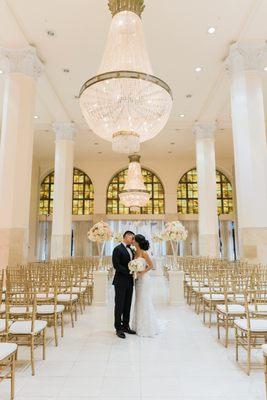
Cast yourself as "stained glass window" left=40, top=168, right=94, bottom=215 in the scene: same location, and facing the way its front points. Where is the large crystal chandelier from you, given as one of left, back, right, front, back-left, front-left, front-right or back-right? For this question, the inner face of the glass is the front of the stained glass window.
front

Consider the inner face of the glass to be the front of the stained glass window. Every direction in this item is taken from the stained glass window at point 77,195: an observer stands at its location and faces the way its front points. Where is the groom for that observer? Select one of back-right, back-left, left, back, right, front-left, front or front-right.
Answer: front

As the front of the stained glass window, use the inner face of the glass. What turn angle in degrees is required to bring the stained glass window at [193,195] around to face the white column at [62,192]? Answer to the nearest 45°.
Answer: approximately 45° to its right

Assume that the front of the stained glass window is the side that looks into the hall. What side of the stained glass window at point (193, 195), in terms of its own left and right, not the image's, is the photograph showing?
front

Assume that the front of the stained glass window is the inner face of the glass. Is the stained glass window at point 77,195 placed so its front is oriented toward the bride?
yes

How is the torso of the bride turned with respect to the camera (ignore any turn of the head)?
to the viewer's left

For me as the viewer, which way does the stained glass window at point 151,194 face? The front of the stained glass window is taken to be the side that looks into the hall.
facing the viewer

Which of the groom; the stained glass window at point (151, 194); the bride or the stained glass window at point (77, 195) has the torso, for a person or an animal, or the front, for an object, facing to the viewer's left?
the bride

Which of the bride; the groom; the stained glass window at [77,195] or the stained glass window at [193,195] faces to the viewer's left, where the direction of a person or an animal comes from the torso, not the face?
the bride

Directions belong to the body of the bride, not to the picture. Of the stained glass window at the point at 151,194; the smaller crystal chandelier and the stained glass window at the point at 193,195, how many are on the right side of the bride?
3

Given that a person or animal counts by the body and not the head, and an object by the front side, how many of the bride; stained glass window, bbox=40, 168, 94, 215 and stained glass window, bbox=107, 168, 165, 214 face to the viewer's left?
1

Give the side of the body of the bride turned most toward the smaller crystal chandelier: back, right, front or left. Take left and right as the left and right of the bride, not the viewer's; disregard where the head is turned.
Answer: right

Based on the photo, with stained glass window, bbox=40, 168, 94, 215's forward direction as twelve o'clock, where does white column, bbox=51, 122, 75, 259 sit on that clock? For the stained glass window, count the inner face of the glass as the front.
The white column is roughly at 12 o'clock from the stained glass window.

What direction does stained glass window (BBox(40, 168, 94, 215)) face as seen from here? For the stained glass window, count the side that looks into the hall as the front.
toward the camera

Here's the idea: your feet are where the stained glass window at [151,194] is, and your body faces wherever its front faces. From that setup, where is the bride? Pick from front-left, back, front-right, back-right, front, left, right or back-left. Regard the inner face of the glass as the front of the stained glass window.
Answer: front

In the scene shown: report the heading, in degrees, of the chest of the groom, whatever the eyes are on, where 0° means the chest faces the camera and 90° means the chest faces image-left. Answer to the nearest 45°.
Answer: approximately 315°

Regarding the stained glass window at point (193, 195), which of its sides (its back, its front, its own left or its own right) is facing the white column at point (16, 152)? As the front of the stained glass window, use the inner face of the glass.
front
